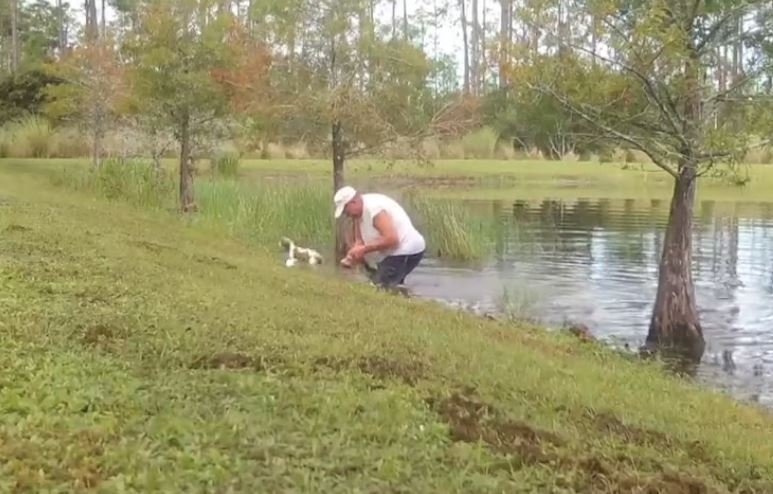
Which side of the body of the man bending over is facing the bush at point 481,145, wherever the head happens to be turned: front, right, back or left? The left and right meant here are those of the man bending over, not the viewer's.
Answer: right

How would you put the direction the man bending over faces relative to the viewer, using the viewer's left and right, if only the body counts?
facing to the left of the viewer

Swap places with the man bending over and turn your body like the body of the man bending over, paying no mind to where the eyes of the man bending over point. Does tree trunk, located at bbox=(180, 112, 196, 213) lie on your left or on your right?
on your right
